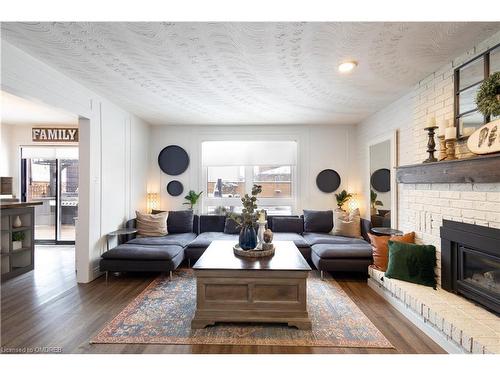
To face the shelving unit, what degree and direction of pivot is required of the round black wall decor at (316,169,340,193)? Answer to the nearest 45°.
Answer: approximately 45° to its right

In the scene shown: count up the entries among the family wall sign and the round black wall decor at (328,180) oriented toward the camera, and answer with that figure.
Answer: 2

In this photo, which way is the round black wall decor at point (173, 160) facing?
toward the camera

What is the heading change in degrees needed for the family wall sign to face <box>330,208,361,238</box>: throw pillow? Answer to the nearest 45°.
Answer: approximately 45° to its left

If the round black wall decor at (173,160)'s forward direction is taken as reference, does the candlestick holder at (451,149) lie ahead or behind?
ahead

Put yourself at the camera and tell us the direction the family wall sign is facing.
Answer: facing the viewer

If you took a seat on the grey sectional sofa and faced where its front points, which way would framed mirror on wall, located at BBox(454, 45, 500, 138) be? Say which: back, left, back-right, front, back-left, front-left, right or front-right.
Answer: front-left

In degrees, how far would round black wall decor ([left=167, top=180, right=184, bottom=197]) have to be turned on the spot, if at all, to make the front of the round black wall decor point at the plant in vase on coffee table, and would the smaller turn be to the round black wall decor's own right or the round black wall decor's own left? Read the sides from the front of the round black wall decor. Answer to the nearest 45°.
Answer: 0° — it already faces it

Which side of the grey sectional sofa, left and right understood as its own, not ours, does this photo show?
front

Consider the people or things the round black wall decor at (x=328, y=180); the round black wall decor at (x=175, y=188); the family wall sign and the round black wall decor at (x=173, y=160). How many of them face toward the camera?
4

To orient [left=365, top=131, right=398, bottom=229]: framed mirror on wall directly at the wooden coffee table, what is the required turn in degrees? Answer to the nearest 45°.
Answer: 0° — it already faces it

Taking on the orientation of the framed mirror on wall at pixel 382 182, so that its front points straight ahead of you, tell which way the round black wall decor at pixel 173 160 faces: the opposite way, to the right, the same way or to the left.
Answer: to the left

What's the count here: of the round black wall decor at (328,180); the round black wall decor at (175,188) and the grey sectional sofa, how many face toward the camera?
3

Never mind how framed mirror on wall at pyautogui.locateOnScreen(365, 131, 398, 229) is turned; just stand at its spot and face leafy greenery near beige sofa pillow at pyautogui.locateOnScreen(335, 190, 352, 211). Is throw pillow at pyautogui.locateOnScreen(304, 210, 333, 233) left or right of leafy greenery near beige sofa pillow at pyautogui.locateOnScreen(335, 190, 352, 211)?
left

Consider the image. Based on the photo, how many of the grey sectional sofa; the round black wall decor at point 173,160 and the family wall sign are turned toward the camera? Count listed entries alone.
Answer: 3
